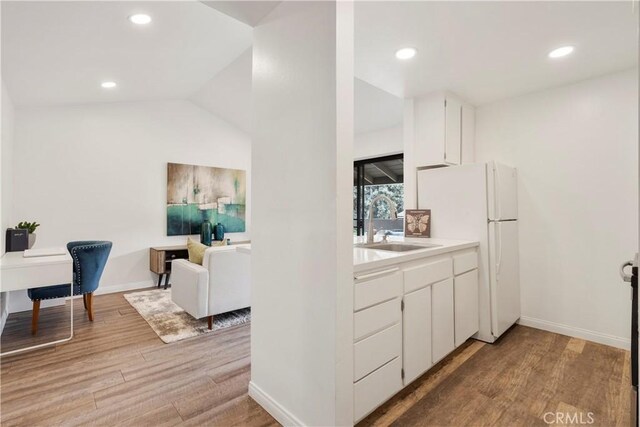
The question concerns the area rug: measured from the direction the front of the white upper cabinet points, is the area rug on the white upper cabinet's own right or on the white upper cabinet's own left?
on the white upper cabinet's own right

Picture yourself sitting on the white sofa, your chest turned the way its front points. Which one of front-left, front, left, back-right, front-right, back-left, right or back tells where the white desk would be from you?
front-left

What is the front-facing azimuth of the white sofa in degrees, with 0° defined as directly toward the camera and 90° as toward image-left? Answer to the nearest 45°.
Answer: approximately 135°

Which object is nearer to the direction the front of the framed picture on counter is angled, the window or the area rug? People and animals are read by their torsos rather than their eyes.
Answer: the area rug

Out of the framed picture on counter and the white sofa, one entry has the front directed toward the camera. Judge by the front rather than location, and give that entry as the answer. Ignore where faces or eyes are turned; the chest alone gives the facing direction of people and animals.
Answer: the framed picture on counter

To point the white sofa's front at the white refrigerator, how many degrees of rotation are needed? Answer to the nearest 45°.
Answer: approximately 180°

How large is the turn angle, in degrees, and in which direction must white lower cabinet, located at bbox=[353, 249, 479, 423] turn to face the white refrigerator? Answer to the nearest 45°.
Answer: approximately 90° to its left

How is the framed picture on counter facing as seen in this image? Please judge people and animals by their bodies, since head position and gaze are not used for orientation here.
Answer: toward the camera

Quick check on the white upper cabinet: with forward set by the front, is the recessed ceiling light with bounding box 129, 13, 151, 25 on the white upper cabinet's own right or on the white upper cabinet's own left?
on the white upper cabinet's own right

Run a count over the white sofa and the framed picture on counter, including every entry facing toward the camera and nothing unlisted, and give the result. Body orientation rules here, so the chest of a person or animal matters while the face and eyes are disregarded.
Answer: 1

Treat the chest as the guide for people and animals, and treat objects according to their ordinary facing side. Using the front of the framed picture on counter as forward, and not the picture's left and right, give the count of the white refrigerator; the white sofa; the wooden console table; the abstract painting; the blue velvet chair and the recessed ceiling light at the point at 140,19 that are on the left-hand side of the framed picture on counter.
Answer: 1
